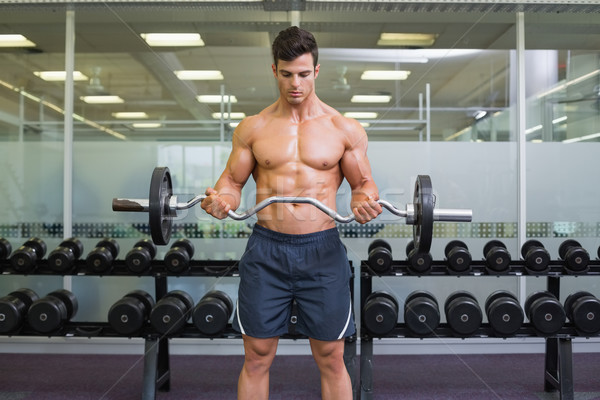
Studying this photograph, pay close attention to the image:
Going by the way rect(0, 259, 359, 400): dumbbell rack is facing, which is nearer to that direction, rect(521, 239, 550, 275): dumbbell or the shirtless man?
the shirtless man

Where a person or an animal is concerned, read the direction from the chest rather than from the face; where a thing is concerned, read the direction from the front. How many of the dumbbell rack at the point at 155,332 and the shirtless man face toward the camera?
2

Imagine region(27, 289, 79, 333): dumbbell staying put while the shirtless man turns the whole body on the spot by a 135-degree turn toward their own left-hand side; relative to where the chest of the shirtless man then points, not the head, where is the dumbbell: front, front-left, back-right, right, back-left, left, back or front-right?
left

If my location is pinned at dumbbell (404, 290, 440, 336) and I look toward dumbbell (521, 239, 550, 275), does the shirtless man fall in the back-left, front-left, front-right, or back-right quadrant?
back-right

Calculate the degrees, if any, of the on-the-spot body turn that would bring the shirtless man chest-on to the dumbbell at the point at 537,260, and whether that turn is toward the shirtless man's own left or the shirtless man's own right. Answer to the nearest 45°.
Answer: approximately 135° to the shirtless man's own left

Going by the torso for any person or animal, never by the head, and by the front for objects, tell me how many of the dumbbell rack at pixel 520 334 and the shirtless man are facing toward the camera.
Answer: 2

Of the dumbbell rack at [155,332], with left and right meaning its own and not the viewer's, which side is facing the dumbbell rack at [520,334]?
left

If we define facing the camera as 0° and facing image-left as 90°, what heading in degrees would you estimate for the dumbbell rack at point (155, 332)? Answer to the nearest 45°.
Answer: approximately 0°

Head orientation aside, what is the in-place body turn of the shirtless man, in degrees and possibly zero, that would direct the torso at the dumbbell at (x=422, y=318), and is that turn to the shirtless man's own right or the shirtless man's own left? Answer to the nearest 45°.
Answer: approximately 135° to the shirtless man's own left

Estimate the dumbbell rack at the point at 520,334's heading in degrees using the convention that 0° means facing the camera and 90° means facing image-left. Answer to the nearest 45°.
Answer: approximately 0°
